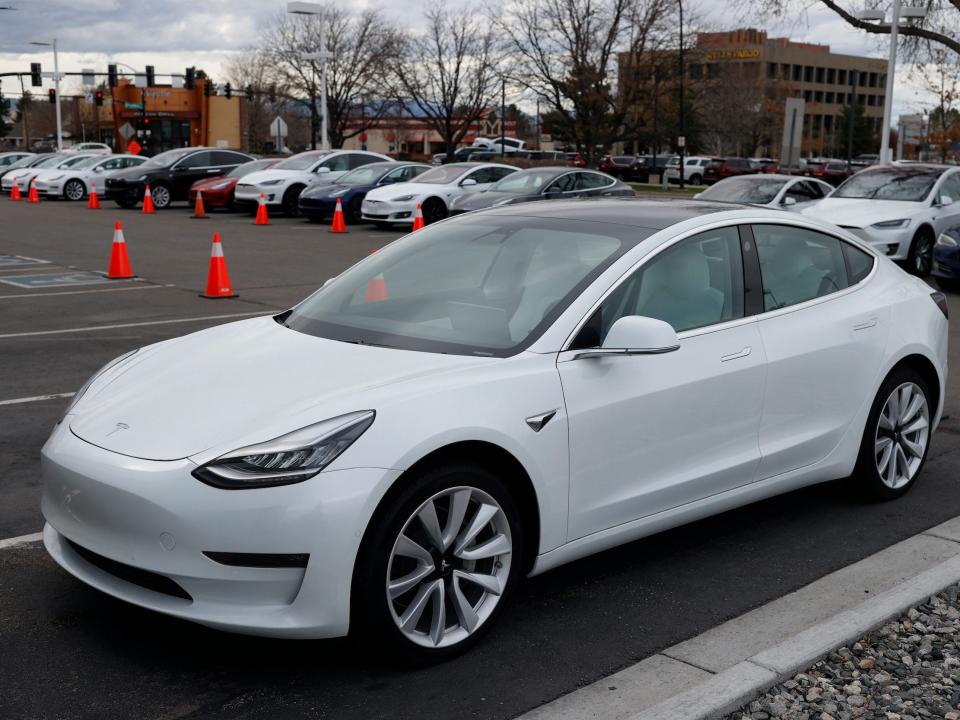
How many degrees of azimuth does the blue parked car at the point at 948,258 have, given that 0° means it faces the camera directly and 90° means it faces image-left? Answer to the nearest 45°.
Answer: approximately 45°

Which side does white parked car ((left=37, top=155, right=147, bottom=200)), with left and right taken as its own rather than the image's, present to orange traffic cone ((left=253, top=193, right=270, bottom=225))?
left

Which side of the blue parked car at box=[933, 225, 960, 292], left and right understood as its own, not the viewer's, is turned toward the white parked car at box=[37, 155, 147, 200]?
right

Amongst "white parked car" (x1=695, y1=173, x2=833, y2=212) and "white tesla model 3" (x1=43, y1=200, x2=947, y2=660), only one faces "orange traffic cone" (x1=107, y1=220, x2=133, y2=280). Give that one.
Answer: the white parked car

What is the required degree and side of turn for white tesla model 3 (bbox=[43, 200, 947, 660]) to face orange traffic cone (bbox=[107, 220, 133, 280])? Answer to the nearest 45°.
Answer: approximately 90° to its right

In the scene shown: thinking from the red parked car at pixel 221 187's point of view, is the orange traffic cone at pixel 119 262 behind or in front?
in front

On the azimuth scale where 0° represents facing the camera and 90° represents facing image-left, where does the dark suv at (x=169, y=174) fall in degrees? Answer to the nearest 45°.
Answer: approximately 45°

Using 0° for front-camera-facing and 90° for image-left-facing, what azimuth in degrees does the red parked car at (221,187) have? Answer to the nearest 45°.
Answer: approximately 45°

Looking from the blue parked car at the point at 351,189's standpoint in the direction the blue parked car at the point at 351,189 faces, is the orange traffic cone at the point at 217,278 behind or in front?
in front

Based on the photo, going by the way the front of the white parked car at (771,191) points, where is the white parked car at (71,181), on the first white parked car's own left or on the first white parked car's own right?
on the first white parked car's own right
